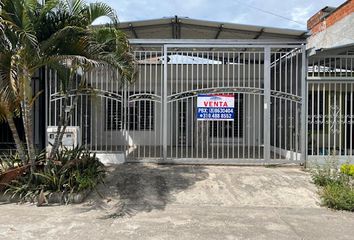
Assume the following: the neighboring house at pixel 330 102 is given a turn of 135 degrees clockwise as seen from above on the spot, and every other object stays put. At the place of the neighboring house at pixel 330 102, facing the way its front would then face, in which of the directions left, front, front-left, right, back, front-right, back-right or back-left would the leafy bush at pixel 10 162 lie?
left

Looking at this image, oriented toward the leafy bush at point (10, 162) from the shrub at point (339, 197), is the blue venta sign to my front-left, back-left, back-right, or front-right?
front-right

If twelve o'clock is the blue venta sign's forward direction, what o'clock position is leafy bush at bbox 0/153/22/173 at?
The leafy bush is roughly at 2 o'clock from the blue venta sign.

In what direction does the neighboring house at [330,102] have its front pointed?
toward the camera

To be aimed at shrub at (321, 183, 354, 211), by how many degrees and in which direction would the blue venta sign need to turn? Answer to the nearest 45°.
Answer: approximately 45° to its left

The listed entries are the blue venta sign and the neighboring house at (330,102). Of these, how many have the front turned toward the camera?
2

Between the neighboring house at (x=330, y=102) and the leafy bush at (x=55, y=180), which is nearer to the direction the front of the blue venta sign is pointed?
the leafy bush

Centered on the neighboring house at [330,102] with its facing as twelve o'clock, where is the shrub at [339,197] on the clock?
The shrub is roughly at 12 o'clock from the neighboring house.

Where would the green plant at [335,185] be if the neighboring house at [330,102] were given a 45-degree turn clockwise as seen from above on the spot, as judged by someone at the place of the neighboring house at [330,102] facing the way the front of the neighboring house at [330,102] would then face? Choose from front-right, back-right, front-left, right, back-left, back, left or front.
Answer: front-left

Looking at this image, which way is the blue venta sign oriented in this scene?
toward the camera

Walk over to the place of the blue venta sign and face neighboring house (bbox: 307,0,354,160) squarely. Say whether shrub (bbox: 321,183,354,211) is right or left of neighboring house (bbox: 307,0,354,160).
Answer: right

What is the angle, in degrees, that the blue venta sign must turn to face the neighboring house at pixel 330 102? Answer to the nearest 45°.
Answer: approximately 90° to its left

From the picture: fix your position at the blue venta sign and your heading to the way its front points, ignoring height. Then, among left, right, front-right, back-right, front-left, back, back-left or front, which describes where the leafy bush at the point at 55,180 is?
front-right

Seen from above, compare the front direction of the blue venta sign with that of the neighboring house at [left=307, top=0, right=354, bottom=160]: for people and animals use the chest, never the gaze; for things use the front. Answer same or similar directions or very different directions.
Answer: same or similar directions
